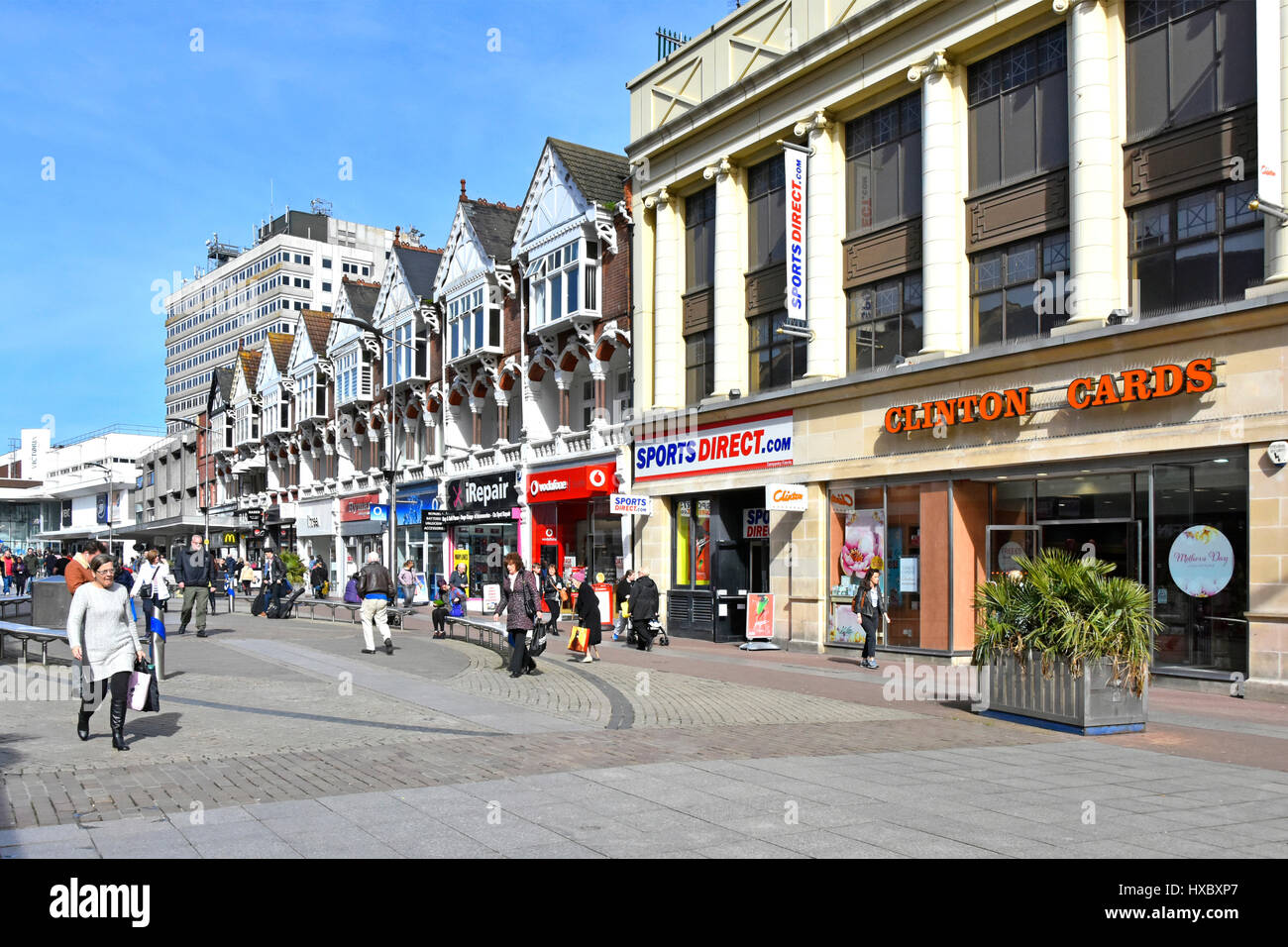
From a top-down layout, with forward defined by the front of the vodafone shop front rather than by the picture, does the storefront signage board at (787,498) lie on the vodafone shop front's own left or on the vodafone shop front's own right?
on the vodafone shop front's own left

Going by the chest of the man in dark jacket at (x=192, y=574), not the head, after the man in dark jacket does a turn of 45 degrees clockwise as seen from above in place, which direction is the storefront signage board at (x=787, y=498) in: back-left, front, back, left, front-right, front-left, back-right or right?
back-left

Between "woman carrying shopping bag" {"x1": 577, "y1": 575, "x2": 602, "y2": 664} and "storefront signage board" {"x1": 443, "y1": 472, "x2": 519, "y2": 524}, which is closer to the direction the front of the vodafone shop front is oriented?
the woman carrying shopping bag

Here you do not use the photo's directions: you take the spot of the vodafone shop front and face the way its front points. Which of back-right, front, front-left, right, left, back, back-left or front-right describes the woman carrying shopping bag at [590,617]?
front-left

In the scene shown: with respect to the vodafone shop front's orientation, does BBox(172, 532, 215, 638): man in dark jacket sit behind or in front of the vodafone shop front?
in front

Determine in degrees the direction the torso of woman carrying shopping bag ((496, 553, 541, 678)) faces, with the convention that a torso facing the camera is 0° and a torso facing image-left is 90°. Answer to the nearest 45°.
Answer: approximately 45°

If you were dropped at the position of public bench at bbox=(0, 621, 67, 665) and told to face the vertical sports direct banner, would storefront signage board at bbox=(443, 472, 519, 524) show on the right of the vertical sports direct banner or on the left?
left

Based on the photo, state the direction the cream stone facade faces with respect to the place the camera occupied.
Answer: facing the viewer and to the left of the viewer

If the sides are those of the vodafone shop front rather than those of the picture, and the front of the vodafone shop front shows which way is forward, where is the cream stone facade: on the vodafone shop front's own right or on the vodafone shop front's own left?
on the vodafone shop front's own left

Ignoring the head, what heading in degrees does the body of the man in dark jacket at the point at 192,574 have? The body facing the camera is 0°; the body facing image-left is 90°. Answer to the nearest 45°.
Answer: approximately 0°

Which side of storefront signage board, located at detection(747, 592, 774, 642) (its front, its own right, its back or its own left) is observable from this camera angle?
front

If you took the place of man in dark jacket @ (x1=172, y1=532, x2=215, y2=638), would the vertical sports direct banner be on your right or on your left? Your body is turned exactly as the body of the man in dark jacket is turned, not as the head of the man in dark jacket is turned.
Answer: on your left

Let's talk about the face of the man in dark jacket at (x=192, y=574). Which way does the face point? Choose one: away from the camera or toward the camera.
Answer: toward the camera

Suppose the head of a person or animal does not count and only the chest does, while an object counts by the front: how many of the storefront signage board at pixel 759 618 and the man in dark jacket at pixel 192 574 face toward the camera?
2
